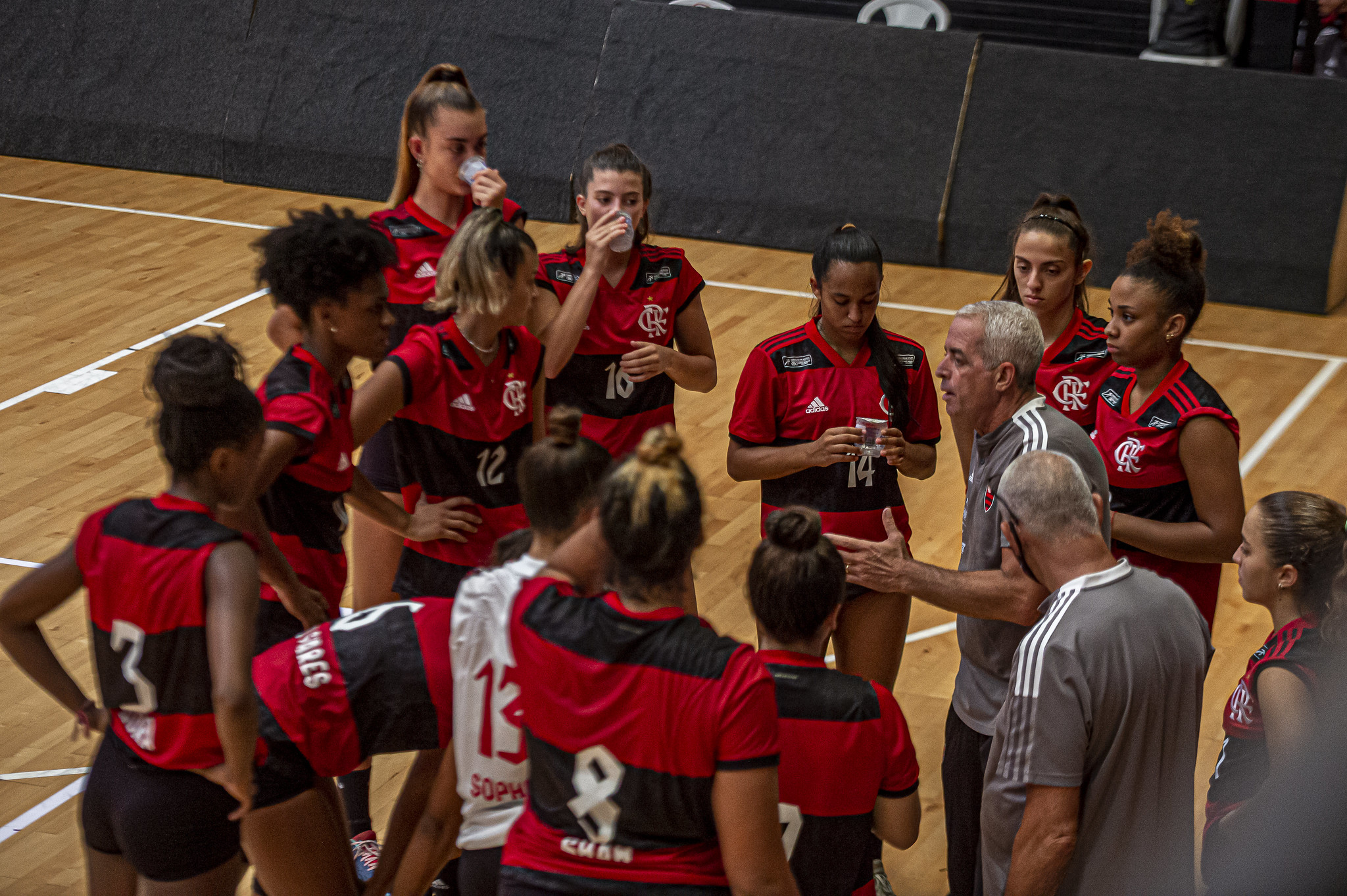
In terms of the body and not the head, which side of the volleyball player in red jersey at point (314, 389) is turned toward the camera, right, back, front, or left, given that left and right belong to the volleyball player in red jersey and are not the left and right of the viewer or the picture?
right

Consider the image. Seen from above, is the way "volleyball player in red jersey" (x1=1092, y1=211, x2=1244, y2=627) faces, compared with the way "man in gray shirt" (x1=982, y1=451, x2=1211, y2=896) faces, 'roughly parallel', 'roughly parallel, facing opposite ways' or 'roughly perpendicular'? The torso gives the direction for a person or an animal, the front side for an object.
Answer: roughly perpendicular

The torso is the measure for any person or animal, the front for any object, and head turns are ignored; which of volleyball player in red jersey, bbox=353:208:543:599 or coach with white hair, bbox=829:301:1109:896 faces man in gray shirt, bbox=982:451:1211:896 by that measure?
the volleyball player in red jersey

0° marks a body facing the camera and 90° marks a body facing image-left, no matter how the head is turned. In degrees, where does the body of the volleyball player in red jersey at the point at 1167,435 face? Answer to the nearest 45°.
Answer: approximately 45°

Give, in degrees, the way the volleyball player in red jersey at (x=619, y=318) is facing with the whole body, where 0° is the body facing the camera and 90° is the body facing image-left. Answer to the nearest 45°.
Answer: approximately 0°

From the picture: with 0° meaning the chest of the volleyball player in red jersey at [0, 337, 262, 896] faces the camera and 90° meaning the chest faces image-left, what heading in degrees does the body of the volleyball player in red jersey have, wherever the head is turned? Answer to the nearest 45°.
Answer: approximately 225°

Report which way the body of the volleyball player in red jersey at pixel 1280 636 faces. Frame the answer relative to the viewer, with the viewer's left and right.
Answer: facing to the left of the viewer

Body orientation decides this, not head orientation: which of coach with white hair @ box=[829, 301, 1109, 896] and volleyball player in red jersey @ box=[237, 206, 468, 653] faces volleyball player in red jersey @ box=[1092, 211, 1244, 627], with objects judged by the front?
volleyball player in red jersey @ box=[237, 206, 468, 653]

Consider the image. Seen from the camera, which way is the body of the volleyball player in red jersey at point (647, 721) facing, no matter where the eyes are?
away from the camera

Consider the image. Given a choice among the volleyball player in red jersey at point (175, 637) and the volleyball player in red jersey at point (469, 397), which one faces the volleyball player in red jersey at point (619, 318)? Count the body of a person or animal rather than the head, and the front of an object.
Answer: the volleyball player in red jersey at point (175, 637)

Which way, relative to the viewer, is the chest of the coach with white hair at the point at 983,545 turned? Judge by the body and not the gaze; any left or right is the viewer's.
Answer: facing to the left of the viewer

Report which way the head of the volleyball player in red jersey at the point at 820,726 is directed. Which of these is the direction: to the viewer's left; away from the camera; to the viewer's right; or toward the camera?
away from the camera
